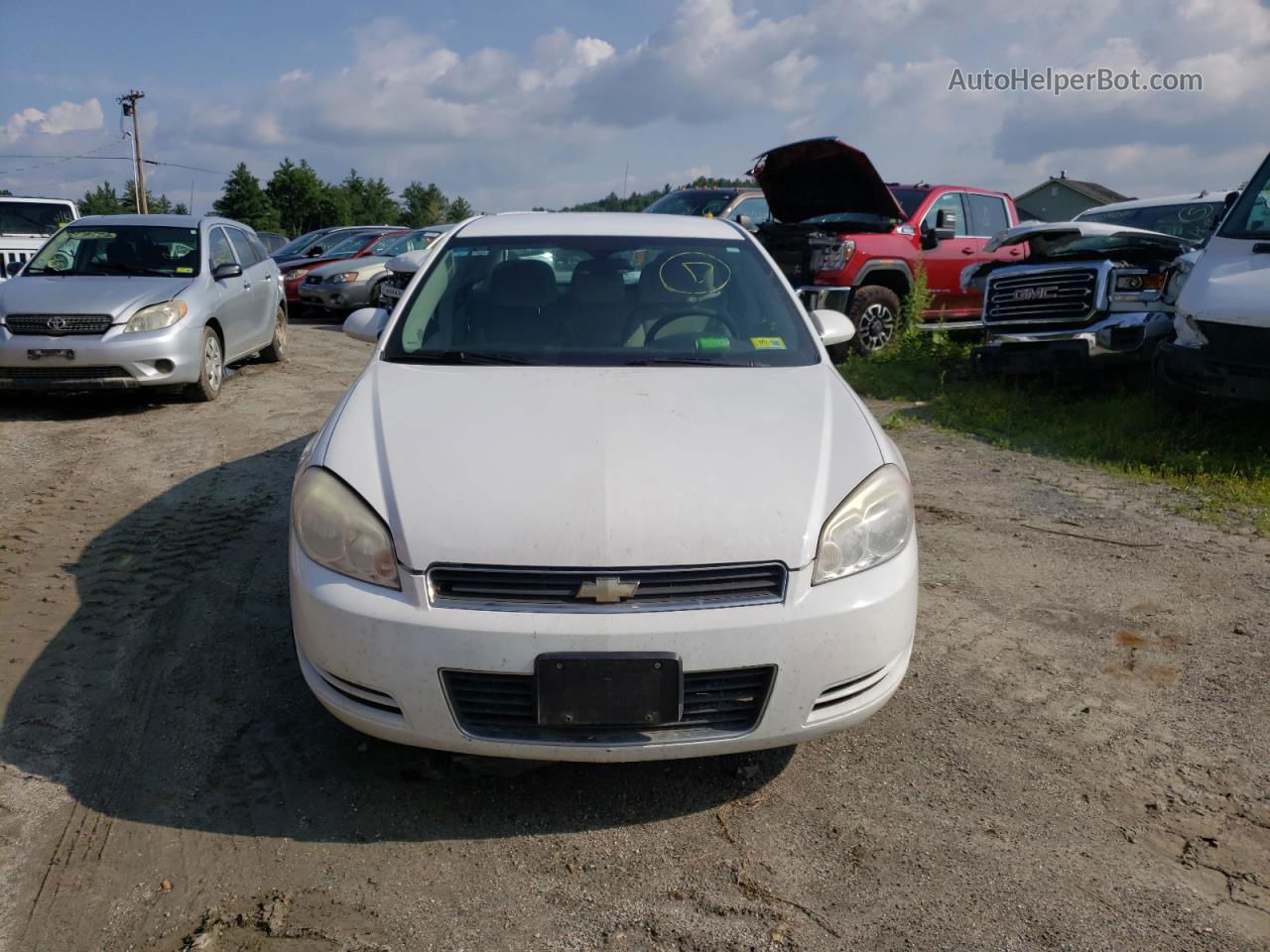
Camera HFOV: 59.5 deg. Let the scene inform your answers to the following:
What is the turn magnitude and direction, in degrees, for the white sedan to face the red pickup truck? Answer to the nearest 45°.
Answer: approximately 180°

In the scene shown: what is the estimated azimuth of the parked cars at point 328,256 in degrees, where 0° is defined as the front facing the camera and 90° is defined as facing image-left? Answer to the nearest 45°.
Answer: approximately 45°

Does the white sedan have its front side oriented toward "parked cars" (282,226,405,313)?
no

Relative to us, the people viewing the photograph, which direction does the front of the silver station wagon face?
facing the viewer and to the left of the viewer

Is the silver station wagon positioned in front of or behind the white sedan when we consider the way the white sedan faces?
behind

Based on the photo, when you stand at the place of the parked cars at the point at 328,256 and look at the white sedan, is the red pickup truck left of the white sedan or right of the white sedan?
left

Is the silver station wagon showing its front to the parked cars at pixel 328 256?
no

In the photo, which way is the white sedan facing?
toward the camera

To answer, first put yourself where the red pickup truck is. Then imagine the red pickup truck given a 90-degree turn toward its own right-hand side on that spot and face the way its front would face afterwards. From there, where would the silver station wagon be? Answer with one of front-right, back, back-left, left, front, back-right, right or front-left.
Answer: left

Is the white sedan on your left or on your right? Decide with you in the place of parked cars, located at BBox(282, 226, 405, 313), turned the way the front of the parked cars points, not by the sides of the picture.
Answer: on your left

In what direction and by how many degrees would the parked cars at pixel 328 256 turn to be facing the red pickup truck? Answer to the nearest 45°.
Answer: approximately 90° to its left

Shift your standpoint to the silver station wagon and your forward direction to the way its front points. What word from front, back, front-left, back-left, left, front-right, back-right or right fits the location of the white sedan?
front-left

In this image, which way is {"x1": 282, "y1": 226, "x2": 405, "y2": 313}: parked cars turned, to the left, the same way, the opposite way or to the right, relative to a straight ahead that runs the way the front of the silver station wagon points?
the same way

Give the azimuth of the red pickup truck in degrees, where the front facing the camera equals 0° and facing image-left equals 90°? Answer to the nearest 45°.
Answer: approximately 45°

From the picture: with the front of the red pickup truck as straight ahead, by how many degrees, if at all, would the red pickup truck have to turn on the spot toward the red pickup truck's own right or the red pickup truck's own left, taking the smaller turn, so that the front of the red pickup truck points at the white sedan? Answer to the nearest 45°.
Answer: approximately 45° to the red pickup truck's own left

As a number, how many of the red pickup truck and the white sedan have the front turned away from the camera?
0
